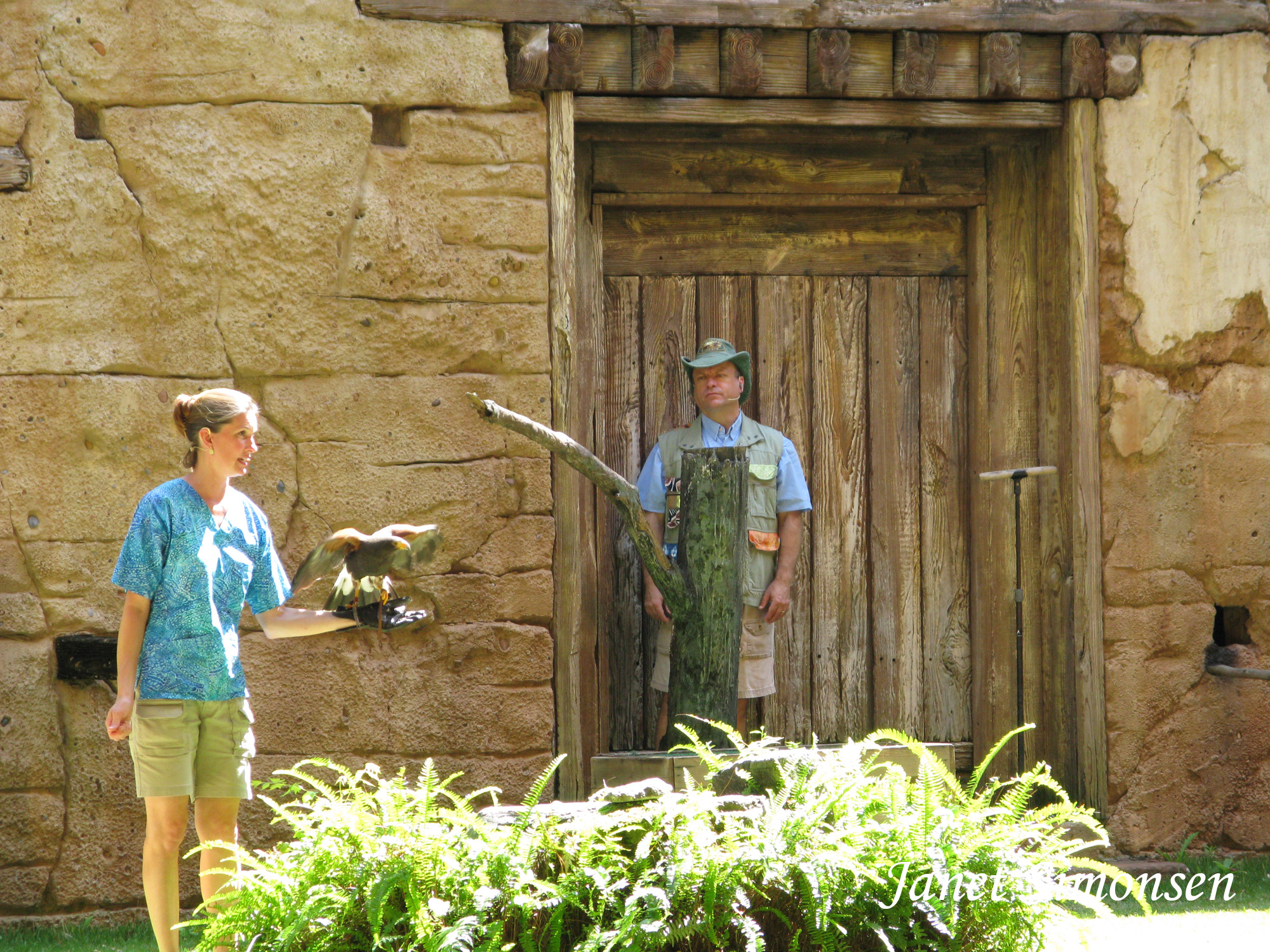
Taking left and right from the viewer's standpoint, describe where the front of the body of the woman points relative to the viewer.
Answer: facing the viewer and to the right of the viewer

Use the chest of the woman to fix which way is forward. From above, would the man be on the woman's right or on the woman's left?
on the woman's left

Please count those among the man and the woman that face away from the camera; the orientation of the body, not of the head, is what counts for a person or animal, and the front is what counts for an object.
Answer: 0

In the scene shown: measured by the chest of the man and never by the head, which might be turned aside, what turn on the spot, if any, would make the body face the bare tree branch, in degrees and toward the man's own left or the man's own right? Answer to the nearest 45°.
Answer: approximately 45° to the man's own right

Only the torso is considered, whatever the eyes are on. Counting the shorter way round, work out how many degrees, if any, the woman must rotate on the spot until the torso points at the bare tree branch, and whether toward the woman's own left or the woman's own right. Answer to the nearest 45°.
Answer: approximately 90° to the woman's own left

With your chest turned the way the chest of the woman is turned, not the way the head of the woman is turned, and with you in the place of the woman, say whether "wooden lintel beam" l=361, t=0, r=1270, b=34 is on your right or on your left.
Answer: on your left

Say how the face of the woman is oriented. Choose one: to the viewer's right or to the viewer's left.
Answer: to the viewer's right

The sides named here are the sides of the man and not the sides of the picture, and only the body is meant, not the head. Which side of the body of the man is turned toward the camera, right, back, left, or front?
front
